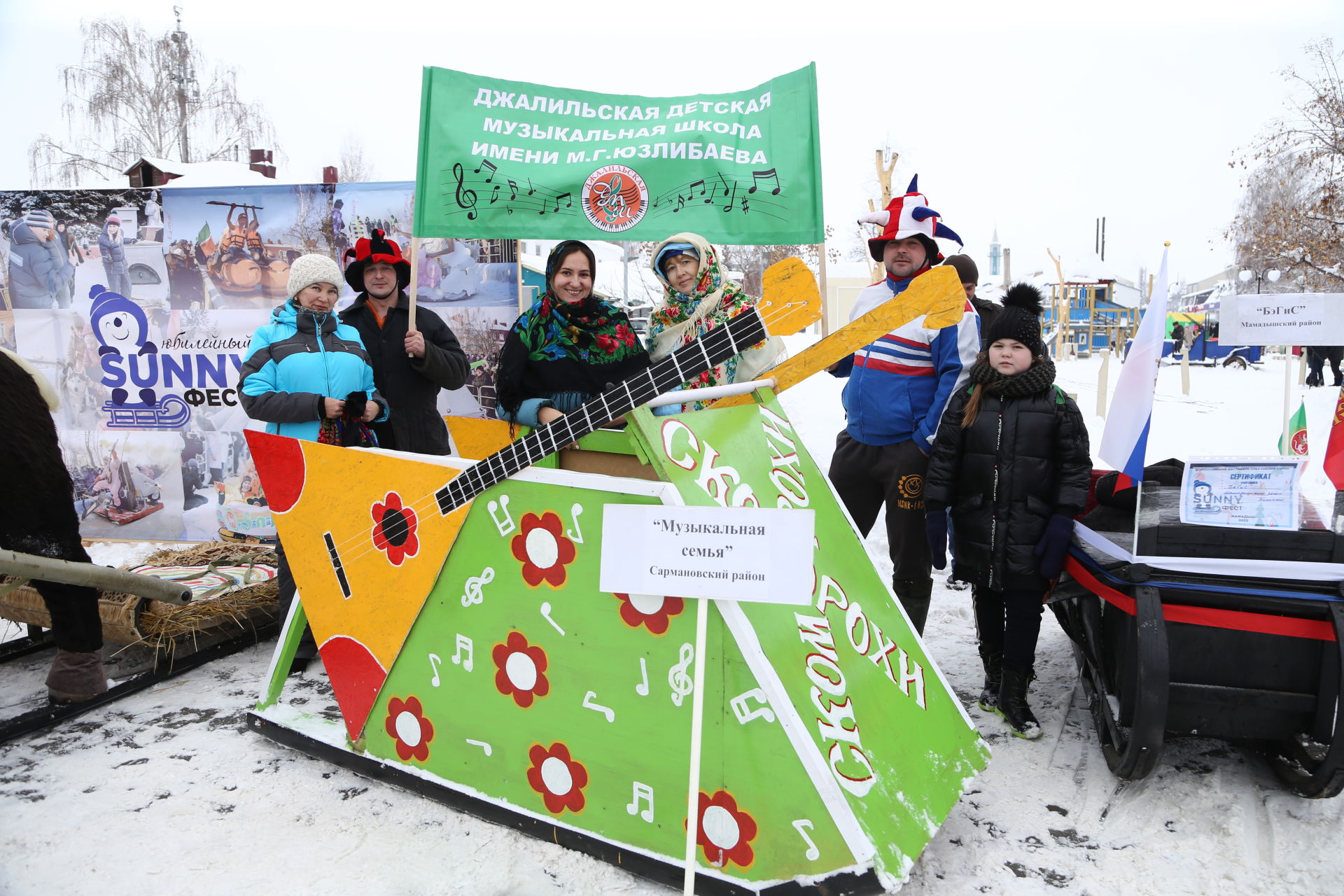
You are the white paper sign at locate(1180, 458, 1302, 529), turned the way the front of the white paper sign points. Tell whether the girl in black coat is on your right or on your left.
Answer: on your right

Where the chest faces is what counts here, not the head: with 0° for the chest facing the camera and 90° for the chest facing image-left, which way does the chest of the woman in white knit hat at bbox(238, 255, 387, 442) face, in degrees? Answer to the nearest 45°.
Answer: approximately 315°

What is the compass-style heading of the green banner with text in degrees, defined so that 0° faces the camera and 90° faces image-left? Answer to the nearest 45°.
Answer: approximately 0°

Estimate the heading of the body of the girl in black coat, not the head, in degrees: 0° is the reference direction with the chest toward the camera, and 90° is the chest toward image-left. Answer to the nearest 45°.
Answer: approximately 0°

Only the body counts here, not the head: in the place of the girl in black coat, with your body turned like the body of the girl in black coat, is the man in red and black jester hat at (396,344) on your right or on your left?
on your right

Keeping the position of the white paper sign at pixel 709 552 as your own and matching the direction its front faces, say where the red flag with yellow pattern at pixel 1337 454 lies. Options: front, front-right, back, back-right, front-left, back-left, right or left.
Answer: back-left

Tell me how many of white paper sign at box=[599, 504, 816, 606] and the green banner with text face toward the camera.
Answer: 2
